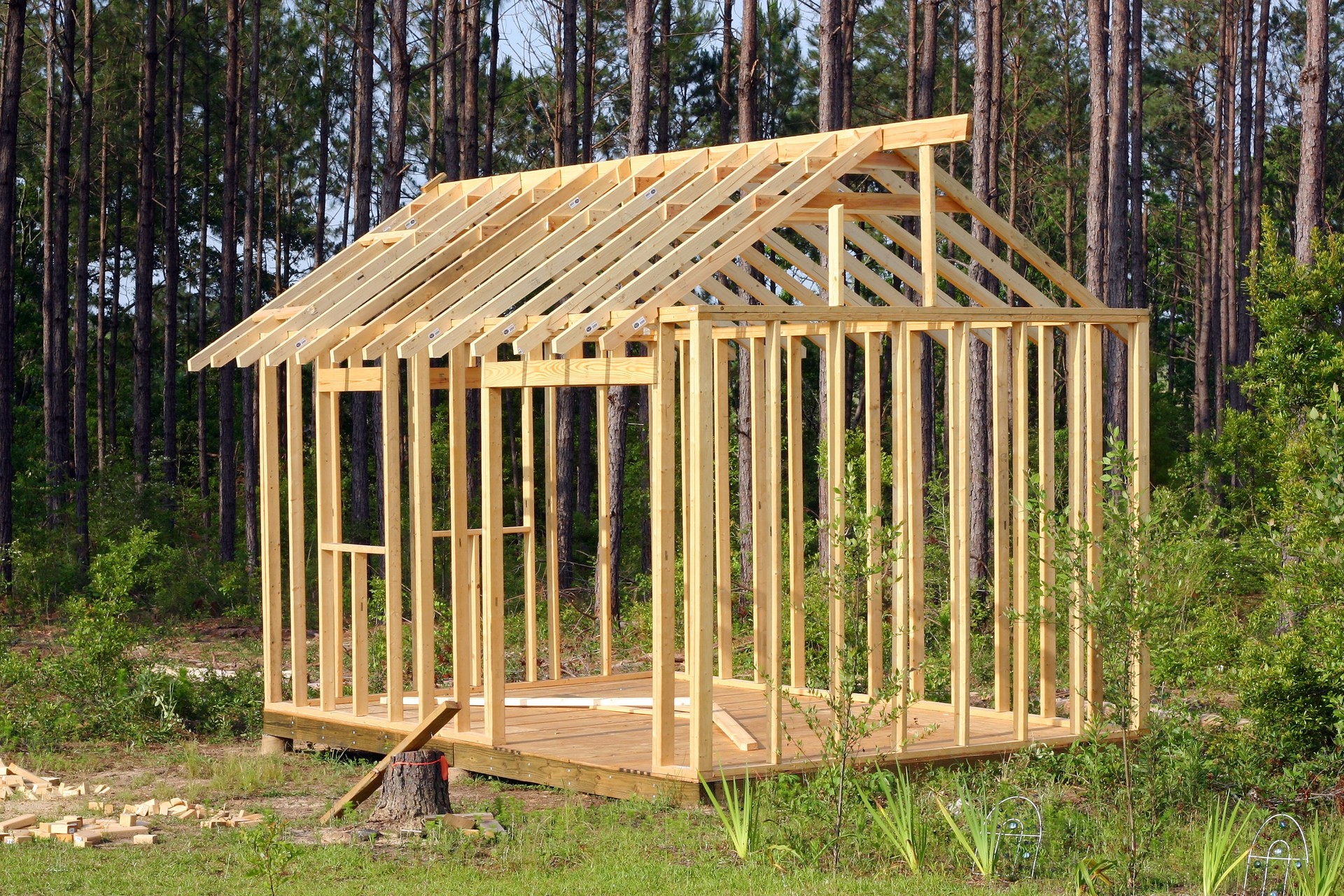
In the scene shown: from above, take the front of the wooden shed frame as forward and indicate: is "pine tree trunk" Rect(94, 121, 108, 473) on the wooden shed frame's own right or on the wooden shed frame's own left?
on the wooden shed frame's own right

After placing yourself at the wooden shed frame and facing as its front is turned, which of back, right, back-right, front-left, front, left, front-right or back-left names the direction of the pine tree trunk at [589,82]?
back-right

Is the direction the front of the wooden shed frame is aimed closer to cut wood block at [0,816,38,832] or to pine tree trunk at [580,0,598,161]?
the cut wood block

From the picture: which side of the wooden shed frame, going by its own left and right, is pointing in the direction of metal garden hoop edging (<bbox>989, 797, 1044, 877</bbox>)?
left

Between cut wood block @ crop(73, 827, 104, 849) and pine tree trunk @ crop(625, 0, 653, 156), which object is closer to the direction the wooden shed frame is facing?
the cut wood block

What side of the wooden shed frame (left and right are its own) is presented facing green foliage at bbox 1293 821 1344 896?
left

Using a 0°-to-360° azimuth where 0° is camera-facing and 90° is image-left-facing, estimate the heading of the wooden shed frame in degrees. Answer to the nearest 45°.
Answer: approximately 45°

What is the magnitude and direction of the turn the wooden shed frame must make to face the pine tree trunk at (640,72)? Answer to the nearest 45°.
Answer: approximately 135° to its right

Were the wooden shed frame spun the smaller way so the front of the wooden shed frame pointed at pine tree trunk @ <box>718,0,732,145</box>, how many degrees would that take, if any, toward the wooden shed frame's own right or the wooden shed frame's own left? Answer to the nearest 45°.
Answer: approximately 135° to the wooden shed frame's own right

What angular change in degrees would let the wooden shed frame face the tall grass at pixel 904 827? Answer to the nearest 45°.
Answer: approximately 45° to its left

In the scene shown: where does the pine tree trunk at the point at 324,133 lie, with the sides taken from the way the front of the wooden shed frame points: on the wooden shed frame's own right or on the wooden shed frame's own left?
on the wooden shed frame's own right

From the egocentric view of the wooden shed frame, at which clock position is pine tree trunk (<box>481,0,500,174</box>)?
The pine tree trunk is roughly at 4 o'clock from the wooden shed frame.

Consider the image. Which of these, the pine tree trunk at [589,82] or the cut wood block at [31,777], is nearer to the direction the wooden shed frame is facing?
the cut wood block

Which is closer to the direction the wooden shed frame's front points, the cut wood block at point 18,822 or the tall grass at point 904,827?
the cut wood block

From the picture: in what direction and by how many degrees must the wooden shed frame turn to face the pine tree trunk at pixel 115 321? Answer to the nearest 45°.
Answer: approximately 90° to its right
